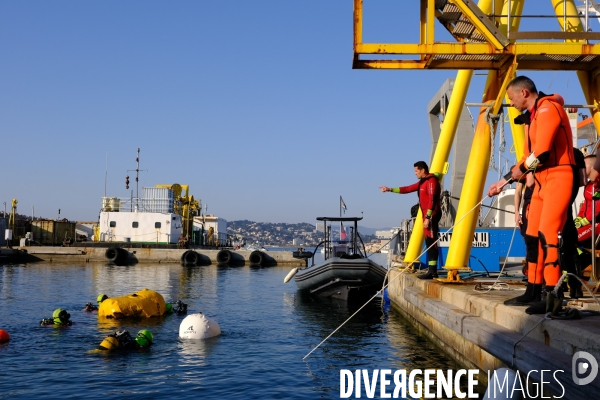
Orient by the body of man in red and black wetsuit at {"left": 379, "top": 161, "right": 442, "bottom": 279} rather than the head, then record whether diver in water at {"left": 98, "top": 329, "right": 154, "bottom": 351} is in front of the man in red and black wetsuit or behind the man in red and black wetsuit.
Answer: in front

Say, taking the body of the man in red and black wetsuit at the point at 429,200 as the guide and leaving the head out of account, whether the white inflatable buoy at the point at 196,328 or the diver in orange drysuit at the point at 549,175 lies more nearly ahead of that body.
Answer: the white inflatable buoy

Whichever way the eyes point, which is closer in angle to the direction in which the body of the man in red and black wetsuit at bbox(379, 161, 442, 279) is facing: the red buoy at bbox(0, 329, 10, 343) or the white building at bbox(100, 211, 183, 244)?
the red buoy

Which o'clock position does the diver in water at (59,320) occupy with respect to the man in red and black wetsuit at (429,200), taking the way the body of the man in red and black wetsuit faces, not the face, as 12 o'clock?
The diver in water is roughly at 12 o'clock from the man in red and black wetsuit.

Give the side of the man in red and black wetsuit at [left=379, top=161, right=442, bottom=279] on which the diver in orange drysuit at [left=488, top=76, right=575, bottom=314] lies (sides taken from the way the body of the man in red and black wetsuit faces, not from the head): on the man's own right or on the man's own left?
on the man's own left

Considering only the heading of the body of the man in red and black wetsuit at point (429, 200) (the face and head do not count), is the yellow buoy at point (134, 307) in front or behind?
in front

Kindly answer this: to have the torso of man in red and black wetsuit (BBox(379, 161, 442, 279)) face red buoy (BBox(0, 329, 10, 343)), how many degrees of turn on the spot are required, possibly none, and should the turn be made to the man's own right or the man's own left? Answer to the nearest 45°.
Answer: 0° — they already face it

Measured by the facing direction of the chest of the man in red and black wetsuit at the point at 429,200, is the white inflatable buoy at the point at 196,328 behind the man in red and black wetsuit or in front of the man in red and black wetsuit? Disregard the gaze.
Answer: in front

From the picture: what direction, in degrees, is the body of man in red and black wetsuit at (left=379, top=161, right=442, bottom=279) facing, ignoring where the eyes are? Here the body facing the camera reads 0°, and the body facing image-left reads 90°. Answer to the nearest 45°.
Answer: approximately 90°
